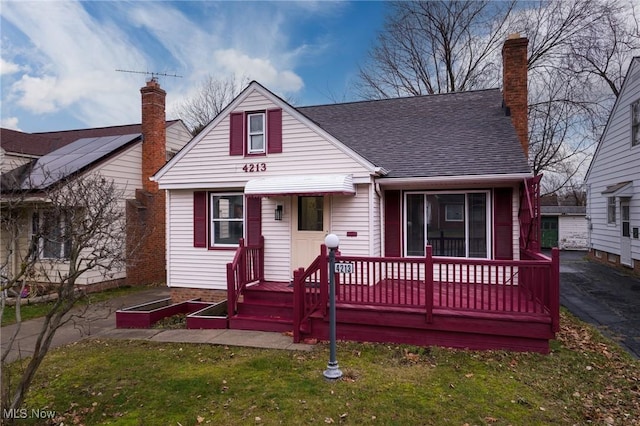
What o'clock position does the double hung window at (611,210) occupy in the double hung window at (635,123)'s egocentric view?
the double hung window at (611,210) is roughly at 4 o'clock from the double hung window at (635,123).

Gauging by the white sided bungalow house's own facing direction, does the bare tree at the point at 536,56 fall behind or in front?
behind

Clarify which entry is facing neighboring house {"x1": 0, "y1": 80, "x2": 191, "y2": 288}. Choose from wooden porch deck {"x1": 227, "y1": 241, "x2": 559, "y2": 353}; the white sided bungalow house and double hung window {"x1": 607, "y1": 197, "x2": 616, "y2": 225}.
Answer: the double hung window

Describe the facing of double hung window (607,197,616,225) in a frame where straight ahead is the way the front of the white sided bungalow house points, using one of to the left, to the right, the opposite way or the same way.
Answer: to the right

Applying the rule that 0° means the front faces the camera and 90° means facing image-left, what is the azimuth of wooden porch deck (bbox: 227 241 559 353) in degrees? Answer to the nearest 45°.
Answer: approximately 0°

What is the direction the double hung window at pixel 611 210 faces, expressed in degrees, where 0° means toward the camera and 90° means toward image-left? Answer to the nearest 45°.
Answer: approximately 45°

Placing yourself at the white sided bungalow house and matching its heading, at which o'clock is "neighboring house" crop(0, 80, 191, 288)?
The neighboring house is roughly at 4 o'clock from the white sided bungalow house.

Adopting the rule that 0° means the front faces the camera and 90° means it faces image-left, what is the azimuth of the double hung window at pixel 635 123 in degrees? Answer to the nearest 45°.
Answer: approximately 45°

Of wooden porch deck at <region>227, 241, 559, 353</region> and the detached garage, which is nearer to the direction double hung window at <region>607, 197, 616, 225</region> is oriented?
the wooden porch deck
